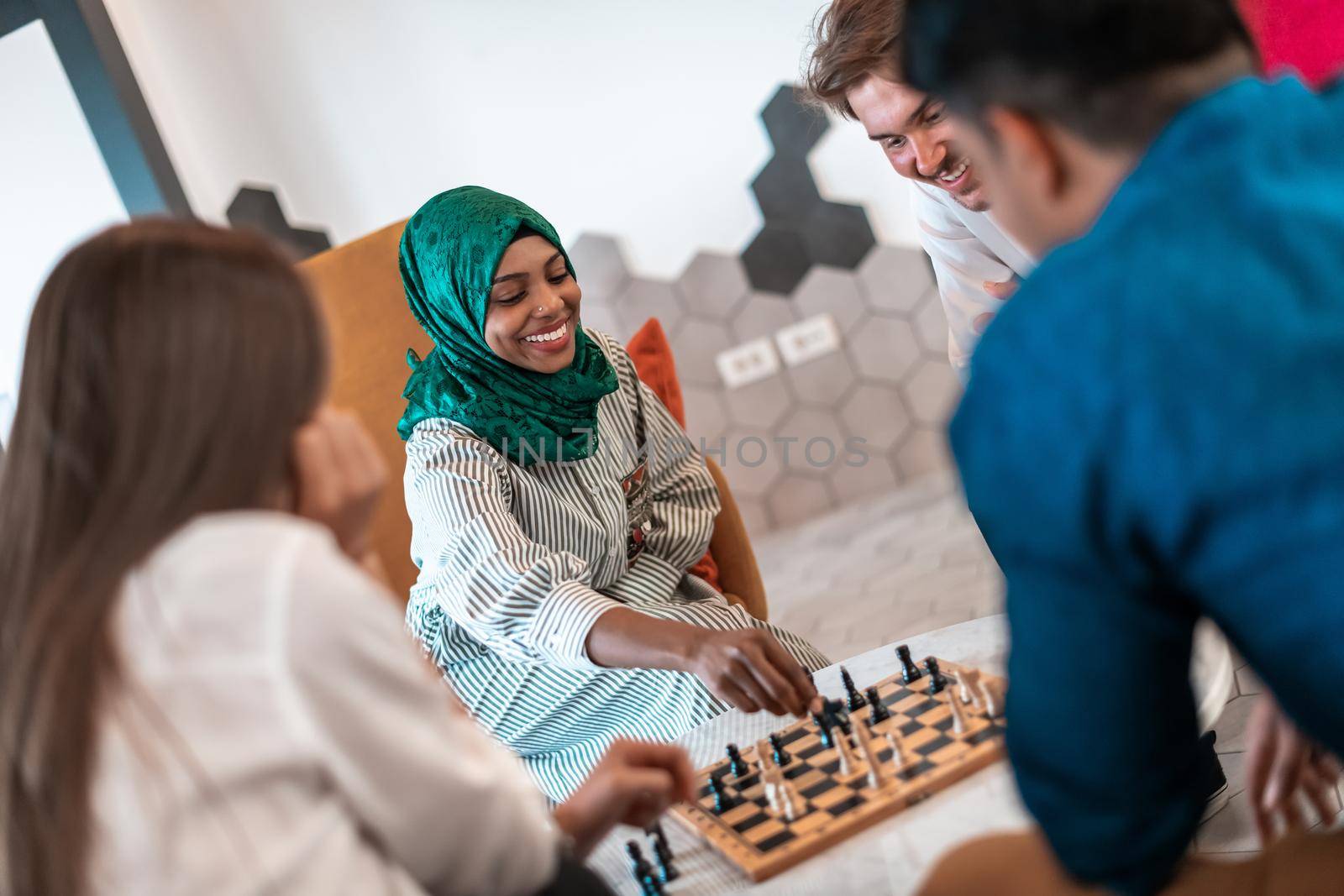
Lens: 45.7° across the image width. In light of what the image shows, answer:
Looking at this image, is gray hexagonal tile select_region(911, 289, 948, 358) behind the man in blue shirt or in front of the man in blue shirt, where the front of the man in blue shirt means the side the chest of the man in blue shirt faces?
in front

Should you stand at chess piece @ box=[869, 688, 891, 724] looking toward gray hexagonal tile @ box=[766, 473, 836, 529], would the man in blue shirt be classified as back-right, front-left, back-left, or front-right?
back-right

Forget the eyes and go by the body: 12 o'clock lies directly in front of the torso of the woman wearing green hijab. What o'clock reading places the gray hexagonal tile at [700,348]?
The gray hexagonal tile is roughly at 8 o'clock from the woman wearing green hijab.

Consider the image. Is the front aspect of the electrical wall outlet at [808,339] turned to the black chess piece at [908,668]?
yes

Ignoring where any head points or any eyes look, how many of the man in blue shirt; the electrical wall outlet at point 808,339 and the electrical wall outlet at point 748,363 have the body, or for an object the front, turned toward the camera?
2

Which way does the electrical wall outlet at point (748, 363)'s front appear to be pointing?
toward the camera

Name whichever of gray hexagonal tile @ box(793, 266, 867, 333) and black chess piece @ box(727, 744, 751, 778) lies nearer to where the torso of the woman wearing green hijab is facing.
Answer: the black chess piece

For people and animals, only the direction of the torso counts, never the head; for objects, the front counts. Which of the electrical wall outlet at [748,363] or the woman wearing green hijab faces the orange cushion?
the electrical wall outlet

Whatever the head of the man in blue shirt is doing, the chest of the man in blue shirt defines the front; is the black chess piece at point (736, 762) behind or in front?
in front

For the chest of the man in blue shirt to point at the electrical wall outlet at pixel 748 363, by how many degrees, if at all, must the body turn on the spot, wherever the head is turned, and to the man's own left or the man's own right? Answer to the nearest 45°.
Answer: approximately 45° to the man's own right

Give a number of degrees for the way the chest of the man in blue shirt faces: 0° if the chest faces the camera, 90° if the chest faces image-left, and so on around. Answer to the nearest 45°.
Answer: approximately 135°

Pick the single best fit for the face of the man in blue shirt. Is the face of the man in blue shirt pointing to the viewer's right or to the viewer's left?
to the viewer's left

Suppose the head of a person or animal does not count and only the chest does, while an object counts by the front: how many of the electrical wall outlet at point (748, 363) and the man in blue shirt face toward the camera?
1

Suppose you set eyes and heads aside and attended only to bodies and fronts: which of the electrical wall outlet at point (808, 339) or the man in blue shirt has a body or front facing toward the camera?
the electrical wall outlet

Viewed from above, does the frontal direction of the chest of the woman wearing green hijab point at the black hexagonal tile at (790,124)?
no

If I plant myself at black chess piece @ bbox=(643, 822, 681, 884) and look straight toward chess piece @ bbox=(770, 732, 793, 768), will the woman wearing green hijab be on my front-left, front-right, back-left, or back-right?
front-left

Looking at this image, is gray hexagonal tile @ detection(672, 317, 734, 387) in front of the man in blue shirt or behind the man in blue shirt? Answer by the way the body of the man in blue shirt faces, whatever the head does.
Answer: in front

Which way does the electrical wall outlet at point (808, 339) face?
toward the camera
